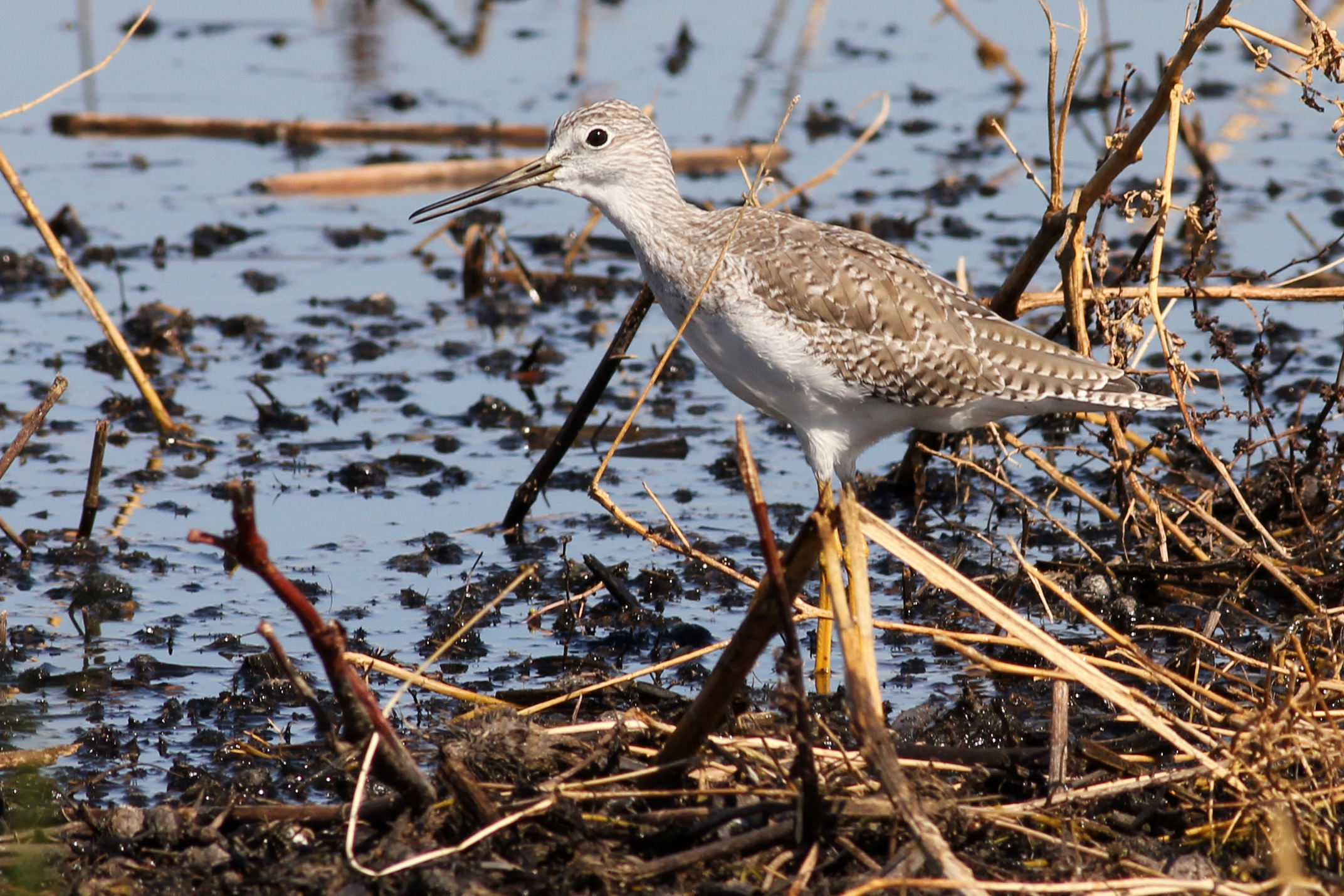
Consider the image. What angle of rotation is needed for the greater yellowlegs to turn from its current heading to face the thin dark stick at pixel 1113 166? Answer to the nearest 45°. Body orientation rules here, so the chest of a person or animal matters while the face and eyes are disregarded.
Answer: approximately 180°

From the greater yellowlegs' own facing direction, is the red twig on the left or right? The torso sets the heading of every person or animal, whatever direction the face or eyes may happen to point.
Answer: on its left

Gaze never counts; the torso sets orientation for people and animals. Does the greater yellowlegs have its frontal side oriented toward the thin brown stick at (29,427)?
yes

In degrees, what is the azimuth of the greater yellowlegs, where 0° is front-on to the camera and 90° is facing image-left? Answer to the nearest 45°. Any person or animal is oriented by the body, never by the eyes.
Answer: approximately 90°

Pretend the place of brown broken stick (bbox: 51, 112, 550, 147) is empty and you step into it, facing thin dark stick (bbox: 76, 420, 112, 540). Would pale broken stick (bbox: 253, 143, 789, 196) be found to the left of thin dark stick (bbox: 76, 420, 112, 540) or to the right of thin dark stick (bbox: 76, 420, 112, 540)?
left

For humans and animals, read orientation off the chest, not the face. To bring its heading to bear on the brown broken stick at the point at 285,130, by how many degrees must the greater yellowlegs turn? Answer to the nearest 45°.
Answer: approximately 45° to its right

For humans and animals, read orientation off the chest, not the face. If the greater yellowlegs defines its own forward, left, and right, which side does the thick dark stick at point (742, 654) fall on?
on its left

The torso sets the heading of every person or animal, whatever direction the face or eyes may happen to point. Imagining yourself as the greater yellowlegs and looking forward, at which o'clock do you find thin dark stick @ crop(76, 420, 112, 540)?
The thin dark stick is roughly at 12 o'clock from the greater yellowlegs.
